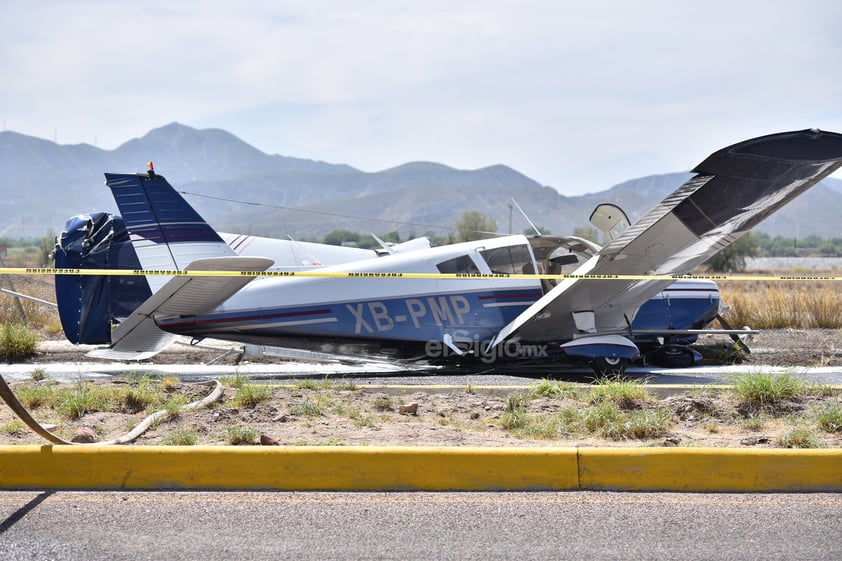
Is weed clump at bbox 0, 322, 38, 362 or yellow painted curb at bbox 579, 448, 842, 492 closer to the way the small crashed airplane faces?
the yellow painted curb

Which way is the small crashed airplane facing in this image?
to the viewer's right

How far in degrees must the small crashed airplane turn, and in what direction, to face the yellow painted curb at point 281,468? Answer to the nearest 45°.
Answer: approximately 90° to its right

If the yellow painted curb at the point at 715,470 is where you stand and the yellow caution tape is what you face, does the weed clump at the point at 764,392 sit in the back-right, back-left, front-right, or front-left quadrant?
front-right

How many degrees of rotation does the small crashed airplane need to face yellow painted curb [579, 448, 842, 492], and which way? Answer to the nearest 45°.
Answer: approximately 90° to its right

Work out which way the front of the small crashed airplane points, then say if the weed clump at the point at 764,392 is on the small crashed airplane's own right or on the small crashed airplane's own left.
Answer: on the small crashed airplane's own right

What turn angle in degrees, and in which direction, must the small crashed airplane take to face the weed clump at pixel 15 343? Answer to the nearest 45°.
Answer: approximately 180°

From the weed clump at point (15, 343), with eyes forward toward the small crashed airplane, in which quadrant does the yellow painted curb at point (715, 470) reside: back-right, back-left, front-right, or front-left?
front-right
